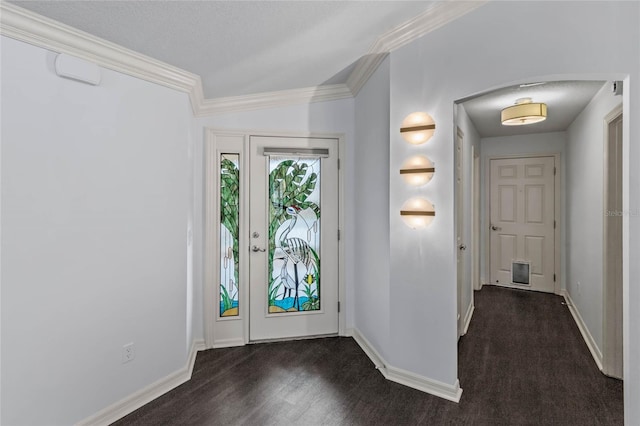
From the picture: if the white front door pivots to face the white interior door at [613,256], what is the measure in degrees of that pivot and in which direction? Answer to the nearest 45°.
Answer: approximately 90° to its left

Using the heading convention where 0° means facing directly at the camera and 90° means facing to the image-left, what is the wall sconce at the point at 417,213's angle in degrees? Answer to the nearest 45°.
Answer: approximately 0°

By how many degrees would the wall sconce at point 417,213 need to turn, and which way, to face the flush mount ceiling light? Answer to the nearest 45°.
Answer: approximately 135° to its left

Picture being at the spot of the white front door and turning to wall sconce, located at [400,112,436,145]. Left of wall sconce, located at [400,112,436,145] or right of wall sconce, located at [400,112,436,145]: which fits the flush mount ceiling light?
left

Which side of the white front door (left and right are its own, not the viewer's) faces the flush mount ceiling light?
left

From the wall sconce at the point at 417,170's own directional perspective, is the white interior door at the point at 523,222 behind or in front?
behind
